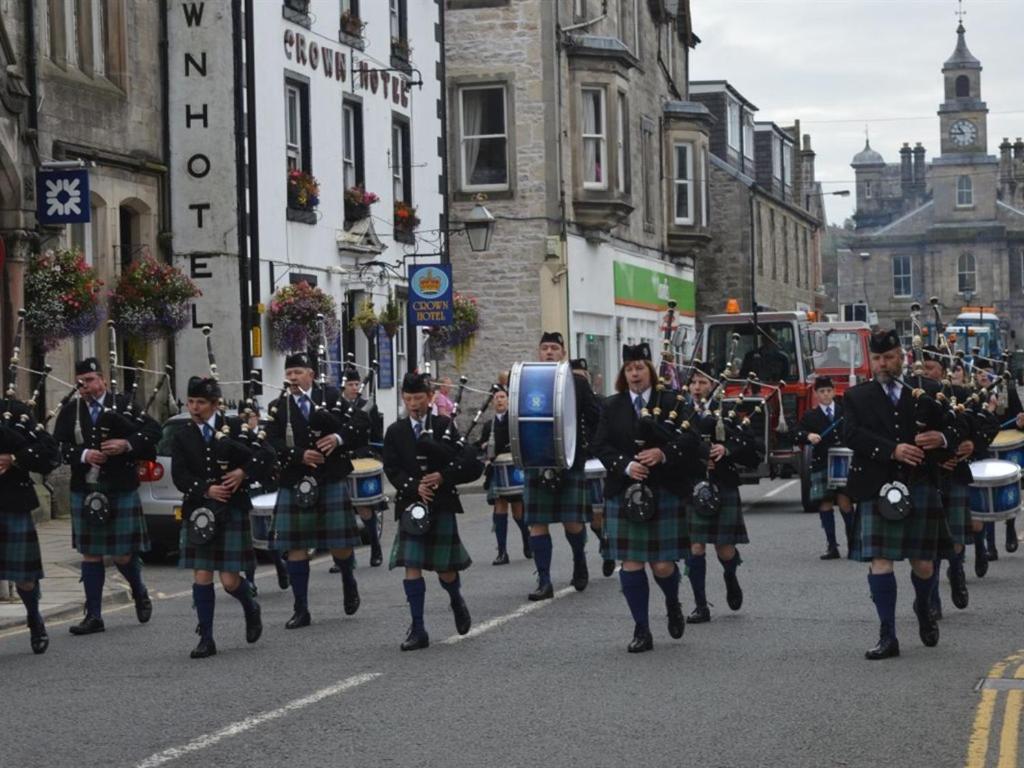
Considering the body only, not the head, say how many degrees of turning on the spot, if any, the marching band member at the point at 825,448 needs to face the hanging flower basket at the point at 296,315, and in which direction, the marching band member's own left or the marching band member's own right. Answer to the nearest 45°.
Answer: approximately 135° to the marching band member's own right

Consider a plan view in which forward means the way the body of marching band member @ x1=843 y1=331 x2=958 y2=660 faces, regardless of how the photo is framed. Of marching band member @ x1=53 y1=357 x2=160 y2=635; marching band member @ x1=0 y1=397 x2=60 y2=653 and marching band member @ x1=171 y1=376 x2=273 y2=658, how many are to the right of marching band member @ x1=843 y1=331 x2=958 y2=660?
3

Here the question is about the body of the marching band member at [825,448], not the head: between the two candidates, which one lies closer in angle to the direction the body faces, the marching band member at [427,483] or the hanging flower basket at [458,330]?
the marching band member

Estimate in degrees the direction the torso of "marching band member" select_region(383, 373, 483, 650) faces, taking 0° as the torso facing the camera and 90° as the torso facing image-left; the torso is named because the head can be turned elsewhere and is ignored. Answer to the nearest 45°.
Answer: approximately 0°
